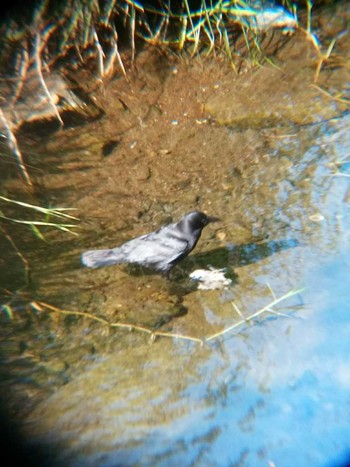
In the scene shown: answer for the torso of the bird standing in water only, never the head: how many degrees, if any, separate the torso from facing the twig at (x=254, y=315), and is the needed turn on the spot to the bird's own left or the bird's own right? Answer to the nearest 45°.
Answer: approximately 45° to the bird's own right

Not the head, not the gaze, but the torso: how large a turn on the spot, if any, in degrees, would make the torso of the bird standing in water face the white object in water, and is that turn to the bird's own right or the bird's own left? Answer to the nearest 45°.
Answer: approximately 45° to the bird's own right

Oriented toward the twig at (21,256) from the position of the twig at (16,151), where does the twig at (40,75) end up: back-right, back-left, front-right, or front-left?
back-left

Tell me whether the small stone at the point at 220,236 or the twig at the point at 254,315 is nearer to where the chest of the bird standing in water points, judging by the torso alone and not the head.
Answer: the small stone

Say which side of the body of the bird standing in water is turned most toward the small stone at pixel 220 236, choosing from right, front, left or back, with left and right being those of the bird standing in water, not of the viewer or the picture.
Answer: front

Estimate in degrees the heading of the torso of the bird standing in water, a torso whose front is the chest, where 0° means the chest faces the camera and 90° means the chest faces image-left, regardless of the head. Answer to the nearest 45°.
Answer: approximately 270°

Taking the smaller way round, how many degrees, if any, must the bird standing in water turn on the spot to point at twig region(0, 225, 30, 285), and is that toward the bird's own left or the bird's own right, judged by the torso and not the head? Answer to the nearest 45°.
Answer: approximately 180°
